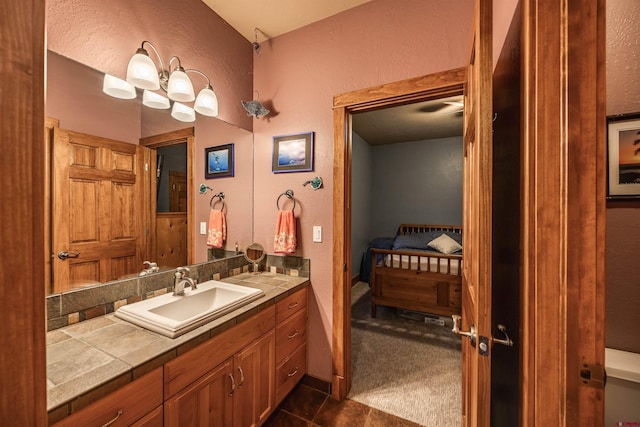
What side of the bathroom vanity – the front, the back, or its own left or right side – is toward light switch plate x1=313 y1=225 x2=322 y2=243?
left

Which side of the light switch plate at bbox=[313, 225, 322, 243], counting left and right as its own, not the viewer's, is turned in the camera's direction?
front

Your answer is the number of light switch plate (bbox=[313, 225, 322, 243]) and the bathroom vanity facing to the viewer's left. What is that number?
0

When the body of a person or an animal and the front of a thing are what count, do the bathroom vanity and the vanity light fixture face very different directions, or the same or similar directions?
same or similar directions

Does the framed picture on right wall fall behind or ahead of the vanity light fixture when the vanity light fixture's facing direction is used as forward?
ahead

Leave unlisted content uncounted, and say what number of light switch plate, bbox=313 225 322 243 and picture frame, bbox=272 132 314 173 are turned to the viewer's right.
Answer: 0

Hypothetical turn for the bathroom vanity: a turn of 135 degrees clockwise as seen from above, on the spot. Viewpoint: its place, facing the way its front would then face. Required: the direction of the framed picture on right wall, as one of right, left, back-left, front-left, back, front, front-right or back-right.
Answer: back-left

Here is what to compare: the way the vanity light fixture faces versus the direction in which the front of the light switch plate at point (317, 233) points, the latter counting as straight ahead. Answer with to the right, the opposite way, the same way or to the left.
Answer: to the left

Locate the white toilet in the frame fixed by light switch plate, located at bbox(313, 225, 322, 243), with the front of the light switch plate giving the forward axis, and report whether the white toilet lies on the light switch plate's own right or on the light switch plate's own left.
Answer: on the light switch plate's own left

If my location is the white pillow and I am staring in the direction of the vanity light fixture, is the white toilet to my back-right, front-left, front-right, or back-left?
front-left

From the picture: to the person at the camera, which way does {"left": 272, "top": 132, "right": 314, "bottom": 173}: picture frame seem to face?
facing the viewer and to the left of the viewer

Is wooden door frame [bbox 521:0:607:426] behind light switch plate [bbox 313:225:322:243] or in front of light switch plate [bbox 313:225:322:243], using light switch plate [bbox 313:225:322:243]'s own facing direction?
in front

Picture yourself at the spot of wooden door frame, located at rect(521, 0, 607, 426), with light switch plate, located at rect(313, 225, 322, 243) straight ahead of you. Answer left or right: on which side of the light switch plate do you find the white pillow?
right

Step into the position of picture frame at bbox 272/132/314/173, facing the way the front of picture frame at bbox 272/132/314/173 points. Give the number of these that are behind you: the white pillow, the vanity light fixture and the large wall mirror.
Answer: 1

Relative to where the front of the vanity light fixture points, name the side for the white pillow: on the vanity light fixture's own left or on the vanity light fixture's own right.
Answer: on the vanity light fixture's own left

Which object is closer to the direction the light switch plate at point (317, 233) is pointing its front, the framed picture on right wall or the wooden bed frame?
the framed picture on right wall

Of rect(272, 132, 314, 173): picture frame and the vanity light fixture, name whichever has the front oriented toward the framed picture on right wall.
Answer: the vanity light fixture
